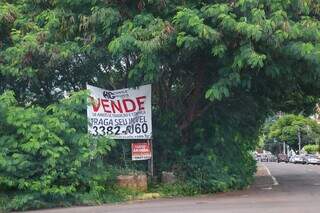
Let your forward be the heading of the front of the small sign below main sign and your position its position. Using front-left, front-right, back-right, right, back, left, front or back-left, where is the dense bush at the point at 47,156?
front-right

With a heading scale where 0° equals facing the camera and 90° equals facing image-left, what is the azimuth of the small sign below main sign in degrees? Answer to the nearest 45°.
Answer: approximately 0°

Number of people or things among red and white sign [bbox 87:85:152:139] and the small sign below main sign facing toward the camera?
2

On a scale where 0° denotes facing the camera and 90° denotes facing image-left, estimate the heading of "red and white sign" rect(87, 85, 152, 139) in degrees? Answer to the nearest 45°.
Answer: approximately 0°
